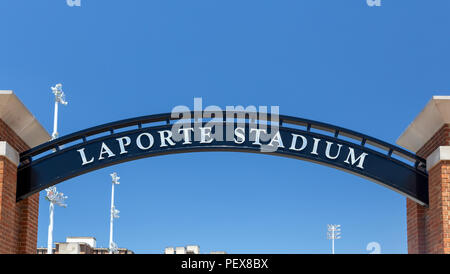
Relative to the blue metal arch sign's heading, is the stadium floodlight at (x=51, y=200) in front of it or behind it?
behind

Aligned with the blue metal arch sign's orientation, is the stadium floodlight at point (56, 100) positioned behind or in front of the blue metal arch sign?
behind

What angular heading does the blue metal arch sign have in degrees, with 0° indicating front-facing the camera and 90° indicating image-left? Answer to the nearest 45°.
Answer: approximately 0°
